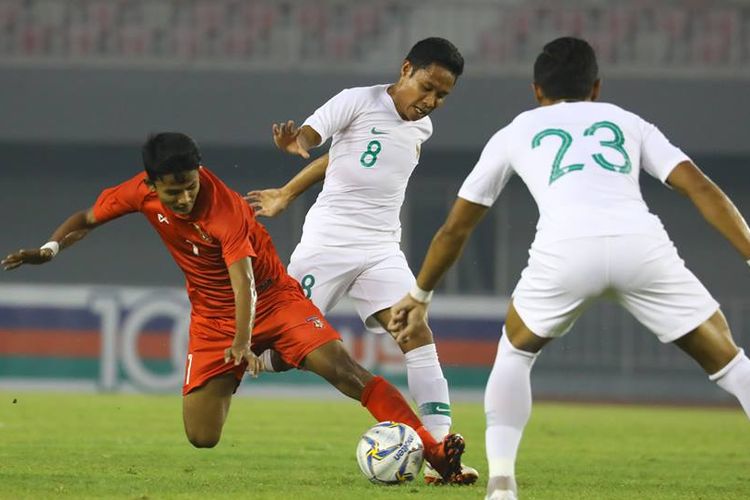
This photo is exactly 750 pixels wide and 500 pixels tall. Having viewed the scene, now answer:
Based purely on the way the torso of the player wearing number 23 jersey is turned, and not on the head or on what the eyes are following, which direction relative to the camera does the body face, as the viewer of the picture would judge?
away from the camera

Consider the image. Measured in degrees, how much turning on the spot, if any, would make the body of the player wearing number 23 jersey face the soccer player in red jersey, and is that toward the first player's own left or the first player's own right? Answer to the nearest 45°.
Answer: approximately 45° to the first player's own left

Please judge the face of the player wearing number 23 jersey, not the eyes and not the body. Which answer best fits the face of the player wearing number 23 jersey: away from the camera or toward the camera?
away from the camera

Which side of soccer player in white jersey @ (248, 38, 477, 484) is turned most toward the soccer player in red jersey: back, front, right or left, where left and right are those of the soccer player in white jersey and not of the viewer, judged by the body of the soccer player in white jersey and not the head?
right

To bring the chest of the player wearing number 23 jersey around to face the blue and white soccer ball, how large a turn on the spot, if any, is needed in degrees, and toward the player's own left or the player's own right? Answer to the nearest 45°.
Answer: approximately 45° to the player's own left

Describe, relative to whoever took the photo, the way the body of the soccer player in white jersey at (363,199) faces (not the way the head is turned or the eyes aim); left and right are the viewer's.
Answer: facing the viewer and to the right of the viewer
